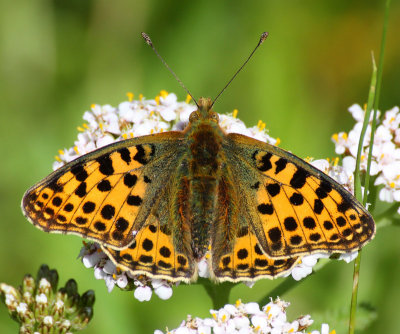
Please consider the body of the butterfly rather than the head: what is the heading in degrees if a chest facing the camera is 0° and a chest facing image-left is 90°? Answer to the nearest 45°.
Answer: approximately 180°
